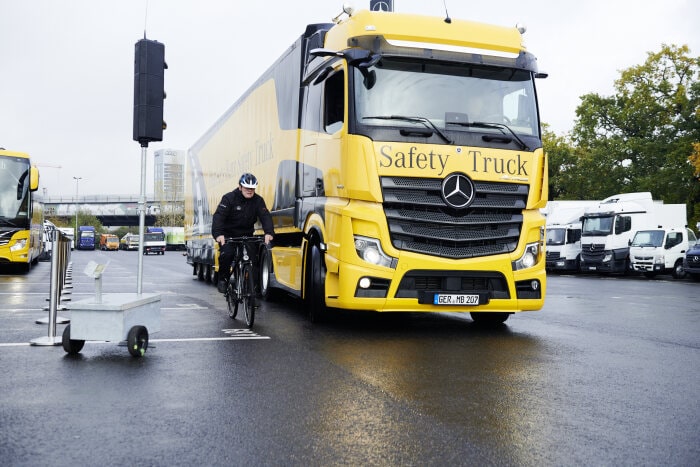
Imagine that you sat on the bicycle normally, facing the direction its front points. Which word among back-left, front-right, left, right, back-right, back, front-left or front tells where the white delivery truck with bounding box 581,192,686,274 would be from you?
back-left

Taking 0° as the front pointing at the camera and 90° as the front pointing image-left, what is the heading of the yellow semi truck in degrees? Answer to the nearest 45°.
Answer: approximately 315°

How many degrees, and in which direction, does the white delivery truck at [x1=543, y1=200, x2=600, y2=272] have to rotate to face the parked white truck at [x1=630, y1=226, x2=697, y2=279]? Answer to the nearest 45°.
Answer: approximately 90° to its left

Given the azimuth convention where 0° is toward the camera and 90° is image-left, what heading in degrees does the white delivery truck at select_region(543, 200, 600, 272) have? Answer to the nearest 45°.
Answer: approximately 45°

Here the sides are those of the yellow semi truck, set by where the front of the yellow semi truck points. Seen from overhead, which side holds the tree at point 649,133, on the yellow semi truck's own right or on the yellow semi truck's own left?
on the yellow semi truck's own left

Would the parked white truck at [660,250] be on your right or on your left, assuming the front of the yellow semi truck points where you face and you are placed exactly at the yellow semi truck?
on your left

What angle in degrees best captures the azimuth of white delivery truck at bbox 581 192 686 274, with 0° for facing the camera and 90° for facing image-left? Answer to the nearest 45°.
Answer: approximately 45°

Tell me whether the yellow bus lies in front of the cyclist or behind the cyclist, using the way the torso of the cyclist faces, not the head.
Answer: behind
